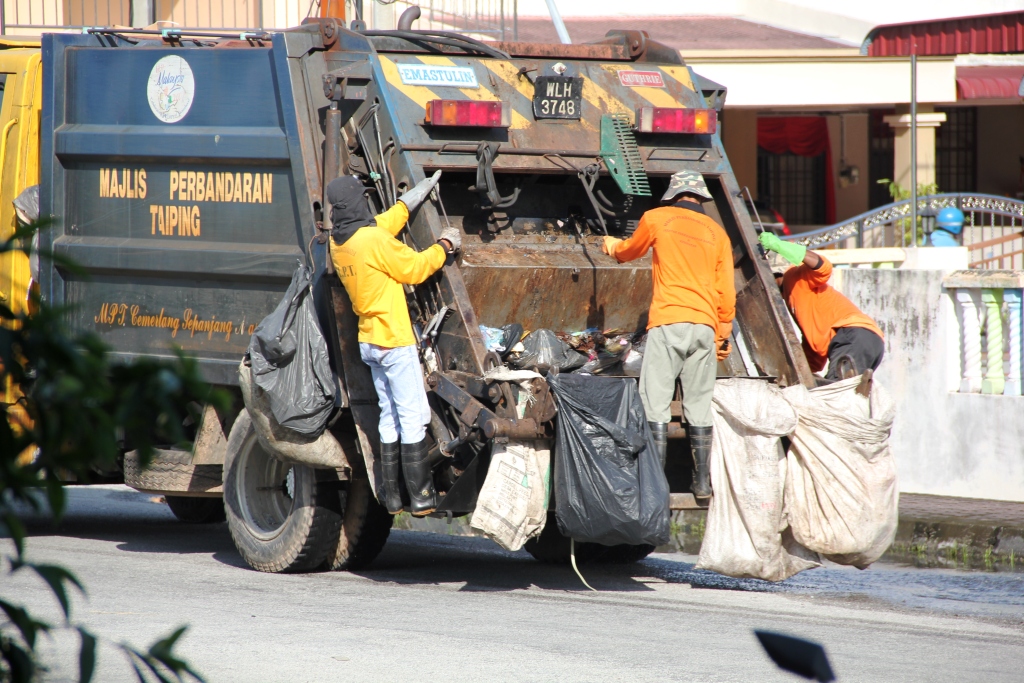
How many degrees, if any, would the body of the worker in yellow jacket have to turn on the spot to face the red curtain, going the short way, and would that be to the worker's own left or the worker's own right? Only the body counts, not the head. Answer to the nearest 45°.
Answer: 0° — they already face it

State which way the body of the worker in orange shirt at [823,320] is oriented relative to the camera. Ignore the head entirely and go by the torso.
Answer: to the viewer's left

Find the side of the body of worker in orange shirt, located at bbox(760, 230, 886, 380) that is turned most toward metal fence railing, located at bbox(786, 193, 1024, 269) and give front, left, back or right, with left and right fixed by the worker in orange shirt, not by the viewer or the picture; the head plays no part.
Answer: right

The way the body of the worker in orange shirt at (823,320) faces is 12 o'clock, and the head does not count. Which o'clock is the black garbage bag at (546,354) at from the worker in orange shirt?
The black garbage bag is roughly at 11 o'clock from the worker in orange shirt.

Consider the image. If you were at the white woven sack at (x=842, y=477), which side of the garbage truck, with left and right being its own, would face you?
back

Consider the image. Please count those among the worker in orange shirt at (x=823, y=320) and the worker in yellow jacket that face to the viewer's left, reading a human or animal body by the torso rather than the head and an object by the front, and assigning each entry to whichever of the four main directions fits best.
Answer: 1

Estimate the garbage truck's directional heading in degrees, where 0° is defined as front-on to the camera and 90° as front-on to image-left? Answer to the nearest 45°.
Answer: approximately 135°

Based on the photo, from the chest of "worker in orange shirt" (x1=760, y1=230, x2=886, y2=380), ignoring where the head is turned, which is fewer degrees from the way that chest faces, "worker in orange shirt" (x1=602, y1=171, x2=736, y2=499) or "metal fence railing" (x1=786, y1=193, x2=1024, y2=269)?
the worker in orange shirt

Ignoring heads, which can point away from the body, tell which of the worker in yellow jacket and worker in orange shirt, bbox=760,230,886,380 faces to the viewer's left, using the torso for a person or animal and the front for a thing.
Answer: the worker in orange shirt

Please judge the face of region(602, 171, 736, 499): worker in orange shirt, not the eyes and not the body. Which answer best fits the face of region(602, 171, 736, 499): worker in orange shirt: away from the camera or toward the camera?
away from the camera

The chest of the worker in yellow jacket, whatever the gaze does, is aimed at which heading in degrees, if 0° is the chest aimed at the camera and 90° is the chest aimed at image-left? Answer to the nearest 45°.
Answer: approximately 225°
